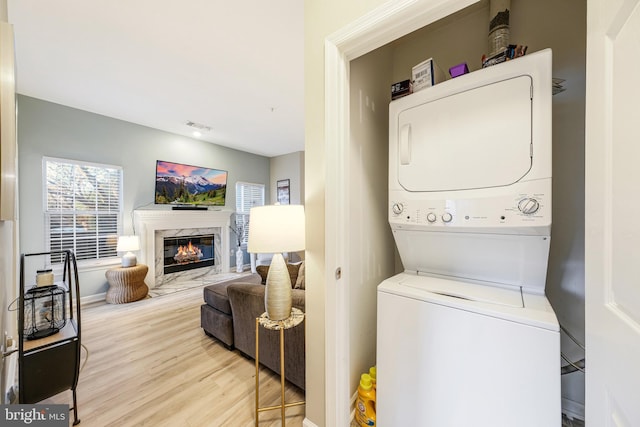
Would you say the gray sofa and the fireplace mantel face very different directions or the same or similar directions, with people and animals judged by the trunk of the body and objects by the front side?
very different directions

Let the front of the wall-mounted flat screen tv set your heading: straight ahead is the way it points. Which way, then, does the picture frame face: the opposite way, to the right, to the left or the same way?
to the right

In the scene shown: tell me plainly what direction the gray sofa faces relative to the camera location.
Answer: facing away from the viewer and to the left of the viewer

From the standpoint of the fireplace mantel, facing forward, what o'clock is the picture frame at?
The picture frame is roughly at 10 o'clock from the fireplace mantel.

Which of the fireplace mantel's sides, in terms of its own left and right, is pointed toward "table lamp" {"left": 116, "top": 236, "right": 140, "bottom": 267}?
right

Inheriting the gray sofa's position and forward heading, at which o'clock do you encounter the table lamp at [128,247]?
The table lamp is roughly at 12 o'clock from the gray sofa.

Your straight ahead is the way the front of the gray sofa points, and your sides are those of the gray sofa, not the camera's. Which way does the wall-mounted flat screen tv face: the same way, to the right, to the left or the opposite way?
the opposite way

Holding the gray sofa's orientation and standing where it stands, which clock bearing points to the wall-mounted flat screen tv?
The wall-mounted flat screen tv is roughly at 1 o'clock from the gray sofa.
